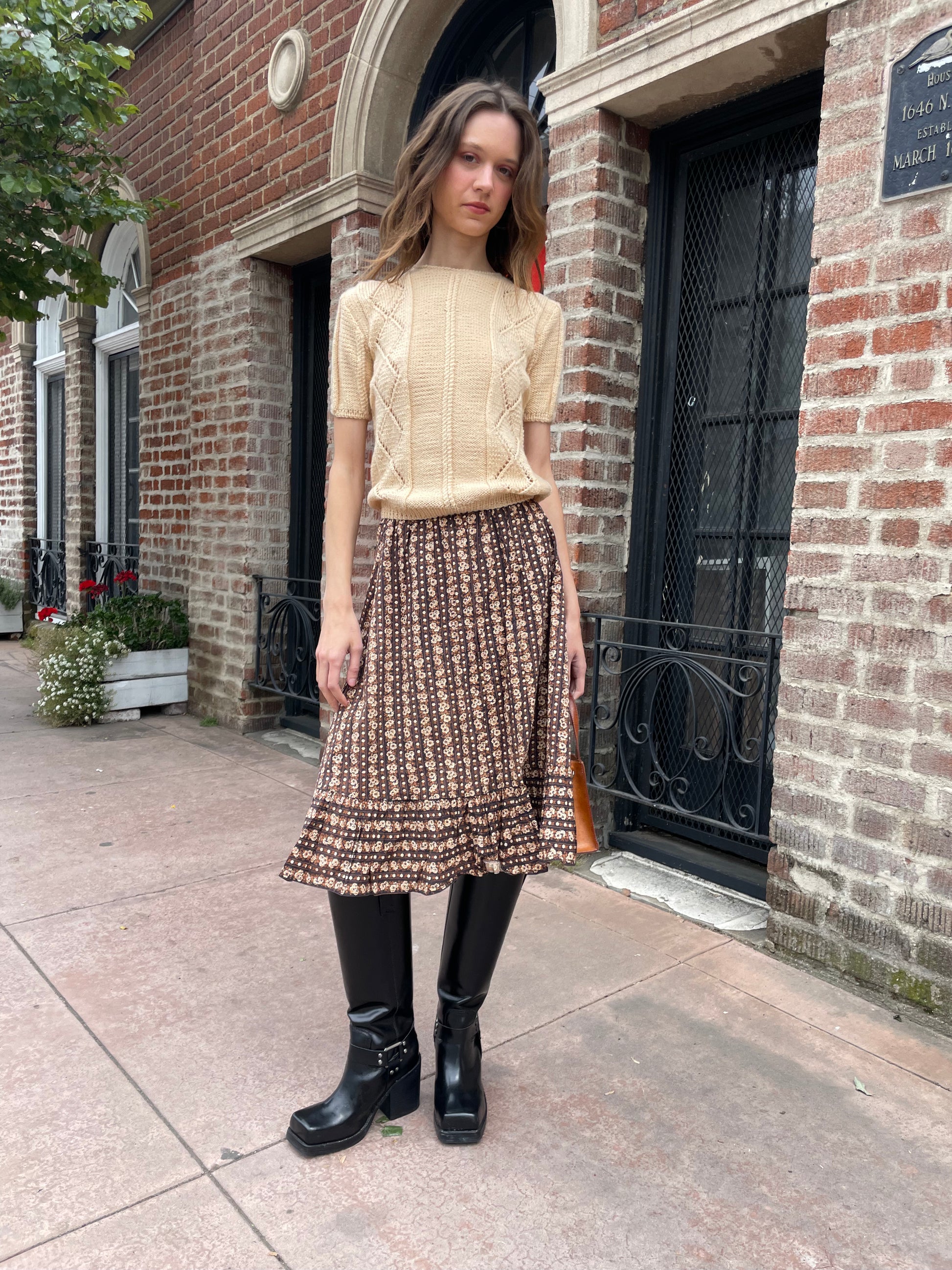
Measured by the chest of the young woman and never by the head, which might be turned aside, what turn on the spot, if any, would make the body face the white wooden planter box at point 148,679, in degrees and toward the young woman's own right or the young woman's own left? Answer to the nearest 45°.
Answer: approximately 135° to the young woman's own right

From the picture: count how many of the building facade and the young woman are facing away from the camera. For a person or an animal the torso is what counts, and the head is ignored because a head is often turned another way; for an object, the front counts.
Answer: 0

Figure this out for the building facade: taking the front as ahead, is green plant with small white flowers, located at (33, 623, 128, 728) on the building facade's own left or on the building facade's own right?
on the building facade's own right

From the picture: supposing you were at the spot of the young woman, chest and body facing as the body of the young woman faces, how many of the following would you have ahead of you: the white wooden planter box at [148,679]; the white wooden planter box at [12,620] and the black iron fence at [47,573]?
0

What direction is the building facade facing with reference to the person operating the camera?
facing the viewer and to the left of the viewer

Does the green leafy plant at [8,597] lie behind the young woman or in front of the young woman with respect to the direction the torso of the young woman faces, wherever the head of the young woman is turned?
behind

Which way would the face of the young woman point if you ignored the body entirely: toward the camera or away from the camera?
toward the camera

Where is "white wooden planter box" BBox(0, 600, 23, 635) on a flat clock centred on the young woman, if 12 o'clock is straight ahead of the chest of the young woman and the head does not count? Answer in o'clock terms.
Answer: The white wooden planter box is roughly at 5 o'clock from the young woman.

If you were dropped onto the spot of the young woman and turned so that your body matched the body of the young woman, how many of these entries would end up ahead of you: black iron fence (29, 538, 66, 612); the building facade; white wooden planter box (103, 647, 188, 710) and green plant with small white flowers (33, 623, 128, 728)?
0

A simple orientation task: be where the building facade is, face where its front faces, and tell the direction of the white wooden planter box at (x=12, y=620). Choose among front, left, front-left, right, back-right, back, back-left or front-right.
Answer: right

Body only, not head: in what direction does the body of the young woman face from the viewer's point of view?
toward the camera

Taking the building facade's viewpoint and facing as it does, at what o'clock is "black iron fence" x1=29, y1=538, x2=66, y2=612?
The black iron fence is roughly at 3 o'clock from the building facade.

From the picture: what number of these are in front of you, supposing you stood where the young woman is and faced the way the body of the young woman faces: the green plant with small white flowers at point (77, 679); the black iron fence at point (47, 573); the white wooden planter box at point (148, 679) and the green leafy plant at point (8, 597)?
0
